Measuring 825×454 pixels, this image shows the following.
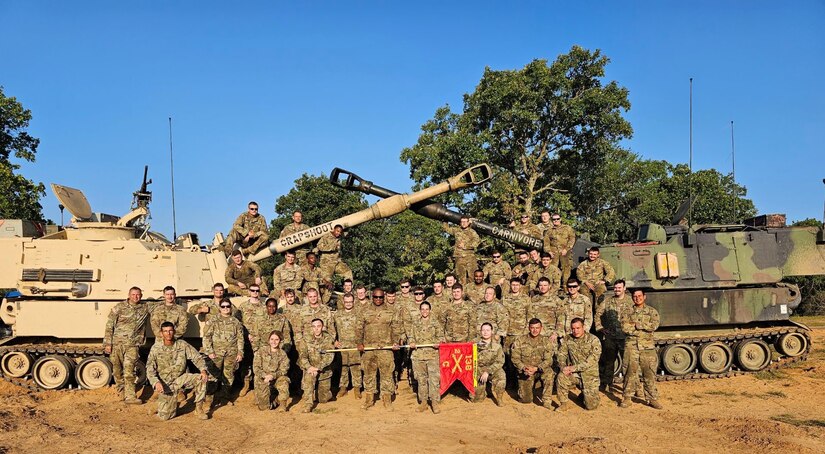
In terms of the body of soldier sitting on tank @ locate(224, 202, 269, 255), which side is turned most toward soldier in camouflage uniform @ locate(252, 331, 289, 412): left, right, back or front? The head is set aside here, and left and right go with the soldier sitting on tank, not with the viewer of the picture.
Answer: front

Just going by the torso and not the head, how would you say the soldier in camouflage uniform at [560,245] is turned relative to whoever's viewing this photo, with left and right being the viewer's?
facing the viewer

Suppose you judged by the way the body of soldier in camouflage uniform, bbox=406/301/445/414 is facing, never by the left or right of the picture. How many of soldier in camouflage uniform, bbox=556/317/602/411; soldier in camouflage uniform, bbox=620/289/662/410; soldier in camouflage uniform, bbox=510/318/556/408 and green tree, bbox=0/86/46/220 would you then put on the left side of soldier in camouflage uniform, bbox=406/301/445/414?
3

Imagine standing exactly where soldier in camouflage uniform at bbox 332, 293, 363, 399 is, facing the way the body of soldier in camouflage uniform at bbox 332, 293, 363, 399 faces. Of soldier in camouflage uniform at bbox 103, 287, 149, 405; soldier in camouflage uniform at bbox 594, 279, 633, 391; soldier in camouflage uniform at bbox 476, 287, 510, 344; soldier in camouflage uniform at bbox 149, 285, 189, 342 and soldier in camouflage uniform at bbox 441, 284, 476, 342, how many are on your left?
3

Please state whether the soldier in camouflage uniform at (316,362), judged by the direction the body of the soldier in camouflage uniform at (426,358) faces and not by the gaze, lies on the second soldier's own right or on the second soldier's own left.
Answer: on the second soldier's own right

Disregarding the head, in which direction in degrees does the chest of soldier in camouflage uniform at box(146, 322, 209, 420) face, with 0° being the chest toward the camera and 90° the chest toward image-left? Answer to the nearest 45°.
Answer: approximately 0°

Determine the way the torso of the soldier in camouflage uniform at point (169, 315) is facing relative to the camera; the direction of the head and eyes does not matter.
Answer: toward the camera

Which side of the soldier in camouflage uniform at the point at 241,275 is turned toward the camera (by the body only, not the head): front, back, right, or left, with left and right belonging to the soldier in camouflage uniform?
front

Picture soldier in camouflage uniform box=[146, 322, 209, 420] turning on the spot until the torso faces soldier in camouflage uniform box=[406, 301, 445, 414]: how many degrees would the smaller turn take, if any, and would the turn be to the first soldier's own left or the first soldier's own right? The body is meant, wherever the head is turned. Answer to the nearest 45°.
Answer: approximately 90° to the first soldier's own left
